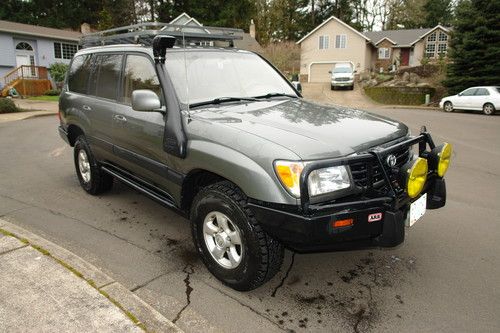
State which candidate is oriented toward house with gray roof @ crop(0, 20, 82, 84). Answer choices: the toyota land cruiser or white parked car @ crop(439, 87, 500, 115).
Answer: the white parked car

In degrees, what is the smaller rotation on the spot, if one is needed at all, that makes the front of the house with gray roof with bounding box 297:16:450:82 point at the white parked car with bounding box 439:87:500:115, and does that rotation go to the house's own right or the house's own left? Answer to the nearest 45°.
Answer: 0° — it already faces it

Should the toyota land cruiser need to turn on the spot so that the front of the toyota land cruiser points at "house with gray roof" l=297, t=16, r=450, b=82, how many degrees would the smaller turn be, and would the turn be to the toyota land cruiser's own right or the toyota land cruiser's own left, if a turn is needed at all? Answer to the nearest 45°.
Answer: approximately 135° to the toyota land cruiser's own left

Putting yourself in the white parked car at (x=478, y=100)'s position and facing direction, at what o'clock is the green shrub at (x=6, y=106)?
The green shrub is roughly at 11 o'clock from the white parked car.

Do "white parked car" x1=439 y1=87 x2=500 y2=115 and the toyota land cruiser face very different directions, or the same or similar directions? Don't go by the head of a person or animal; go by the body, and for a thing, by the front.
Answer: very different directions

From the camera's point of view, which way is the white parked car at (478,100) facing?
to the viewer's left

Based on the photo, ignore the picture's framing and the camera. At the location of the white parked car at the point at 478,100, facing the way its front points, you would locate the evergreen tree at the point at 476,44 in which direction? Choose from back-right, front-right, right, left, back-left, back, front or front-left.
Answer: right

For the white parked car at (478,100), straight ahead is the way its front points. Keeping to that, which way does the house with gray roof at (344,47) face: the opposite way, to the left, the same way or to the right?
to the left

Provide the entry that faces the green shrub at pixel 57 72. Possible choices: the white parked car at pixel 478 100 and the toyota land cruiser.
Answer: the white parked car

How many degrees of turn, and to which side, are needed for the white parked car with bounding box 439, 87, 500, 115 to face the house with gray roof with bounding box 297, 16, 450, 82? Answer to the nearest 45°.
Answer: approximately 45° to its right

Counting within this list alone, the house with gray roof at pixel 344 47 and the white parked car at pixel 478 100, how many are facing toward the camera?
1

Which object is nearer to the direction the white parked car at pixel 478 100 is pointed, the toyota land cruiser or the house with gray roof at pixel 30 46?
the house with gray roof

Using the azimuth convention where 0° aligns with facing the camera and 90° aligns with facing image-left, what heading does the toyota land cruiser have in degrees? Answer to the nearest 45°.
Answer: approximately 315°

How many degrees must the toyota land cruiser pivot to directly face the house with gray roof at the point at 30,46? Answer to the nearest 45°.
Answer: approximately 180°

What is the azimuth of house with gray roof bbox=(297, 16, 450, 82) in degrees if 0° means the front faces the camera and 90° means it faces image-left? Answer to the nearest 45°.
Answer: approximately 0°

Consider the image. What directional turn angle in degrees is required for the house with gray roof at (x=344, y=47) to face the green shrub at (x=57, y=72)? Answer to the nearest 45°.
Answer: approximately 45° to its right
